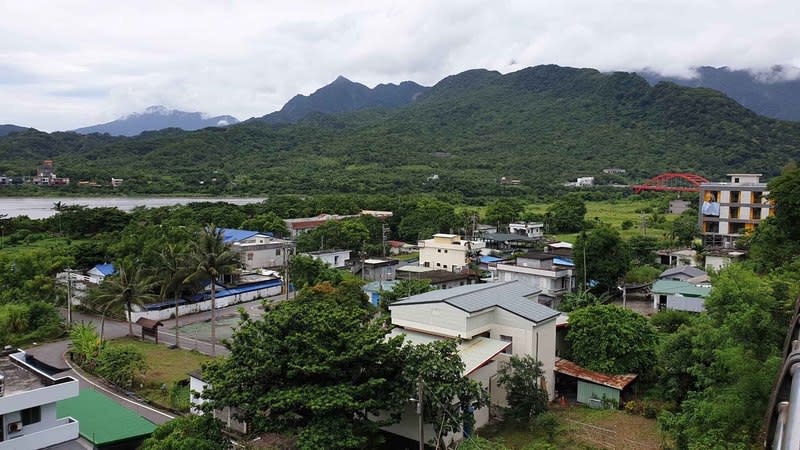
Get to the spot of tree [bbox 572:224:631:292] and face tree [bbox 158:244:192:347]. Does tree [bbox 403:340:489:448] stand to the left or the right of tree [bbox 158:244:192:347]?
left

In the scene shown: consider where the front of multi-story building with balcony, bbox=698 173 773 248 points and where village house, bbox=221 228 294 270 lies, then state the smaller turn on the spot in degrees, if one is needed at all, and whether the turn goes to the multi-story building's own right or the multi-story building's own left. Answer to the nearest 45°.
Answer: approximately 45° to the multi-story building's own right

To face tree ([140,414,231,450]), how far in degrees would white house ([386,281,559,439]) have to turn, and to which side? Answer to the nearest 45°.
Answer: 0° — it already faces it

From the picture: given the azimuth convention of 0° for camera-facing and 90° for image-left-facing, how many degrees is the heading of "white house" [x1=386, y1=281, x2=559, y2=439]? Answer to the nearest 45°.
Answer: approximately 45°

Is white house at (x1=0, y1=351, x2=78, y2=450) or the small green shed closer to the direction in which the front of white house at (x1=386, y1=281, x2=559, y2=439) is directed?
the white house

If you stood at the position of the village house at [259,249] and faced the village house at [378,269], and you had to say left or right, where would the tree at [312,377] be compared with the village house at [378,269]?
right

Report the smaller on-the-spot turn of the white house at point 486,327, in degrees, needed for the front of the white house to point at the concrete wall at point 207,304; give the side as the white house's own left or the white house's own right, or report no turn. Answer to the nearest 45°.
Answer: approximately 90° to the white house's own right

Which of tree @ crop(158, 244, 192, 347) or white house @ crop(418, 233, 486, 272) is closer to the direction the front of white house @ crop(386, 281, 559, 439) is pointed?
the tree

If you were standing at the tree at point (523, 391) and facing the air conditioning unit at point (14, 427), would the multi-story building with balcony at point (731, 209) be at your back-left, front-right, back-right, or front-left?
back-right
